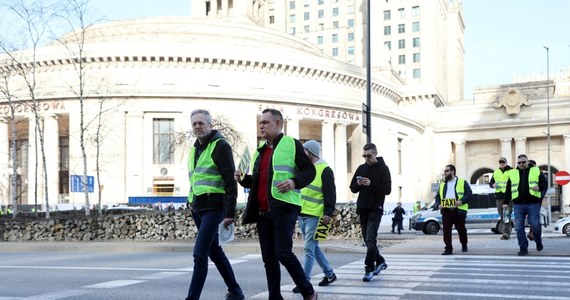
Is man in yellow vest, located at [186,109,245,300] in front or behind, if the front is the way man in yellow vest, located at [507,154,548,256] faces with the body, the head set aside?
in front

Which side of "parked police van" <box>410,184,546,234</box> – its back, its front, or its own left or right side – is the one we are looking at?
left

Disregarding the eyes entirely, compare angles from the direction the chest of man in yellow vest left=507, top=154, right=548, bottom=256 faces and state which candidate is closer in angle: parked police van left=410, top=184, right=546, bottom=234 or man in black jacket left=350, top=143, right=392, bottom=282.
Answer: the man in black jacket

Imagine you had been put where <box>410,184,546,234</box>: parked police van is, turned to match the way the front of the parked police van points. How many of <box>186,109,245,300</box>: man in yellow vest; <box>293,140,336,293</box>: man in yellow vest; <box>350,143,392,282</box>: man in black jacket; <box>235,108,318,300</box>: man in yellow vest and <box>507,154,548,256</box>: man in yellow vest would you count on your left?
5

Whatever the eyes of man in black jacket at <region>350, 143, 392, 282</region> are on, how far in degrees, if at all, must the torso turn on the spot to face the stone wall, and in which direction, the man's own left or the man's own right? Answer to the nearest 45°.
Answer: approximately 90° to the man's own right

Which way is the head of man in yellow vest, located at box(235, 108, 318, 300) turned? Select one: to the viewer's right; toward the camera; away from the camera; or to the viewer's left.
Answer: to the viewer's left

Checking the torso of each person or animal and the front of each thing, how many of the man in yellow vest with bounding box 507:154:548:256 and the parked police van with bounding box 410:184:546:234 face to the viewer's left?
1

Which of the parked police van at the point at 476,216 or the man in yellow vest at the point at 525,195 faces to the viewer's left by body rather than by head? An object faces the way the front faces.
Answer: the parked police van

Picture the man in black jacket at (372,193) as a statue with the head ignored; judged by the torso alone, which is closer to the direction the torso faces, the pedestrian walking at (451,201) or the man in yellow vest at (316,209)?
the man in yellow vest

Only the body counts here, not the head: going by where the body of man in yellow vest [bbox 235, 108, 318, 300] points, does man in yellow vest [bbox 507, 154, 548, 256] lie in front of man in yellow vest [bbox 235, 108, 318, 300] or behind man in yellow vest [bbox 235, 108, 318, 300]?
behind

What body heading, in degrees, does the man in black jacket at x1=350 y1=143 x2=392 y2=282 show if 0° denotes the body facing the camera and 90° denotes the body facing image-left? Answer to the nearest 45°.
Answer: approximately 45°

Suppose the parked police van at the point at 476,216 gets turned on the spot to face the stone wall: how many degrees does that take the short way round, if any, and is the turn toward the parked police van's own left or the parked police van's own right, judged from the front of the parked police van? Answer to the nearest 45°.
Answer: approximately 45° to the parked police van's own left
